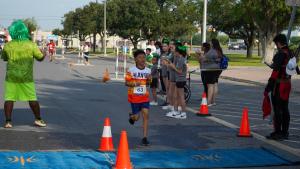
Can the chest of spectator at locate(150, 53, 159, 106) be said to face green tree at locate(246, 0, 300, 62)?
no

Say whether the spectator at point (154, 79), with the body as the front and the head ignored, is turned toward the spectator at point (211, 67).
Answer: no

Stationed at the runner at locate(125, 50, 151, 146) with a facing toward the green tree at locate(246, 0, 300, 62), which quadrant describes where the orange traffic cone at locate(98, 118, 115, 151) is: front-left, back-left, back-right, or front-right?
back-left

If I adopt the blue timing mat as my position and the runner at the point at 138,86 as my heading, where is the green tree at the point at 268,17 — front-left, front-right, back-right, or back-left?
front-right
